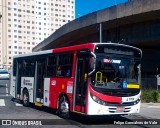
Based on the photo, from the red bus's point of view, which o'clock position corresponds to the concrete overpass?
The concrete overpass is roughly at 8 o'clock from the red bus.

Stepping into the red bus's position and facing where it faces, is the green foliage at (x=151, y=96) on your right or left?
on your left

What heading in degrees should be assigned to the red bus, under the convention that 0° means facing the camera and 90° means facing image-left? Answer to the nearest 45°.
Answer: approximately 315°
